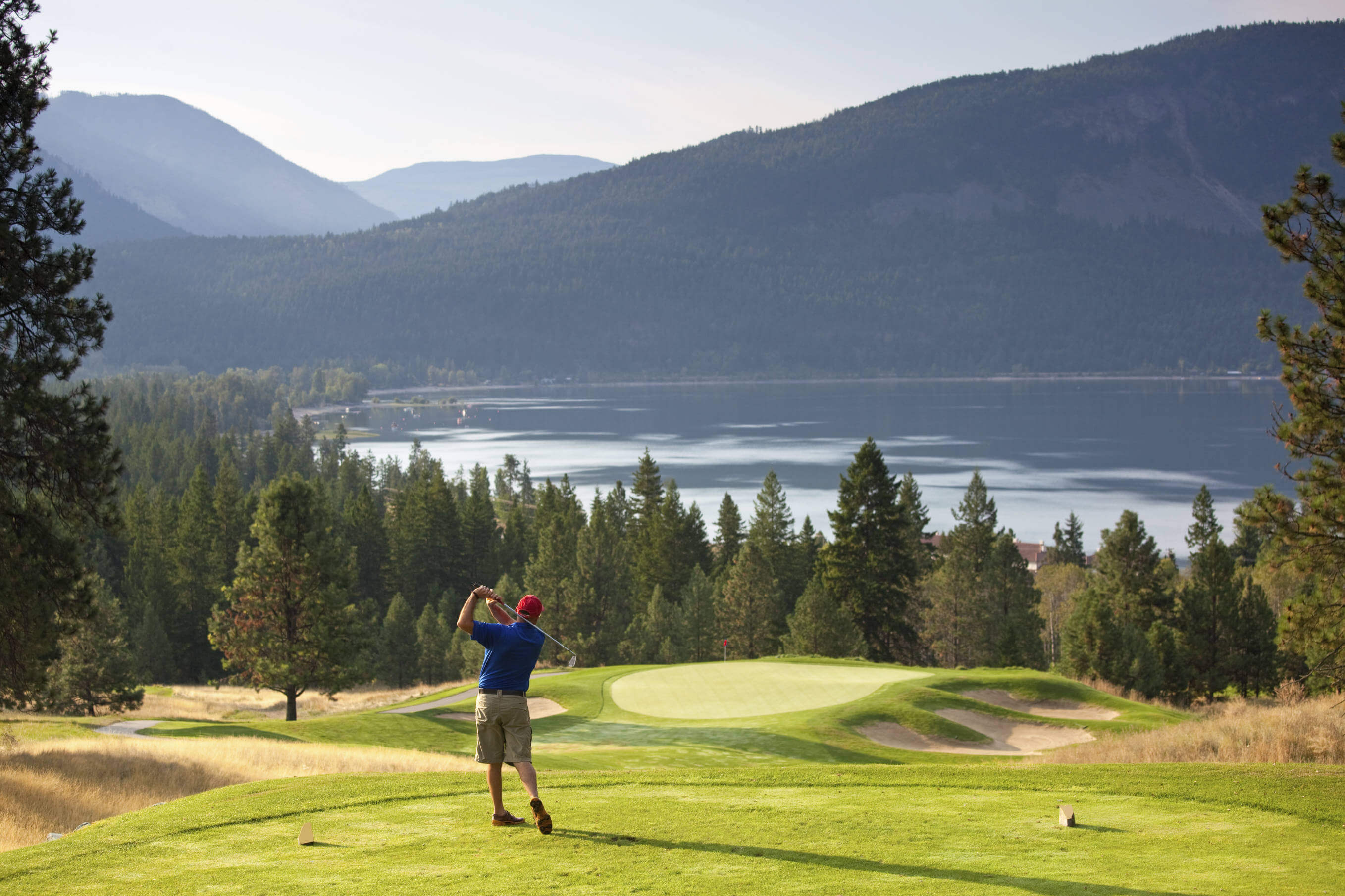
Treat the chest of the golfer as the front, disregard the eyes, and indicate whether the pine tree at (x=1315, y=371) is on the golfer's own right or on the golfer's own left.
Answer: on the golfer's own right

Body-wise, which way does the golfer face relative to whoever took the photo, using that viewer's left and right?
facing away from the viewer

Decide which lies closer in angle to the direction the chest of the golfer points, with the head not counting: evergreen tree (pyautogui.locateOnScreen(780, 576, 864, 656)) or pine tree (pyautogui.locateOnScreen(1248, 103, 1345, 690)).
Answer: the evergreen tree

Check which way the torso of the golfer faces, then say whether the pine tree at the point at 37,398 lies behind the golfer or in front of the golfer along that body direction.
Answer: in front

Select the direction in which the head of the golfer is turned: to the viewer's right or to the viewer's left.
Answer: to the viewer's right

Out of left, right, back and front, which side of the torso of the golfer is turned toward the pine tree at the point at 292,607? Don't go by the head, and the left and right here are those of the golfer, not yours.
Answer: front

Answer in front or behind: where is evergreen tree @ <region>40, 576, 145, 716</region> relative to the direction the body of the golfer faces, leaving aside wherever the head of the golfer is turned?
in front

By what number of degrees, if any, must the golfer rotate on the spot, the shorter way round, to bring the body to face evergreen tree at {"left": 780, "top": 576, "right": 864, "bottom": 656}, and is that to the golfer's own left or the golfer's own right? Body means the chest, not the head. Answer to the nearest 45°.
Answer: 0° — they already face it
